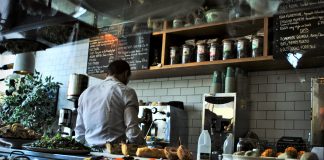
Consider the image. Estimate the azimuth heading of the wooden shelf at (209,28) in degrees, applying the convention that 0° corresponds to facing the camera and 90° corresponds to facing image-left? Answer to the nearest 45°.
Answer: approximately 45°

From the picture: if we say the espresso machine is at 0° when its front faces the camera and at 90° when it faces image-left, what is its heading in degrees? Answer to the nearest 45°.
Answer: approximately 45°

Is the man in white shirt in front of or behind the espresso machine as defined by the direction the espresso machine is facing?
in front

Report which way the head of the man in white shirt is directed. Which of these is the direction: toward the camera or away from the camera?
away from the camera

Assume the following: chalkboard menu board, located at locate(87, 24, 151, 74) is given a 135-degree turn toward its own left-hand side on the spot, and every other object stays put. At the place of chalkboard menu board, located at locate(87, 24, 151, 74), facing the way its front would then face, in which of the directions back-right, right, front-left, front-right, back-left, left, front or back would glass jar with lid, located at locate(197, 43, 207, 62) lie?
right

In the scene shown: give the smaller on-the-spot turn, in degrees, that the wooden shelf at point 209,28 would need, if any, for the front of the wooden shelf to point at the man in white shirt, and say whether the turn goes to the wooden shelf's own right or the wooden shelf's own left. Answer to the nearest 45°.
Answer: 0° — it already faces them

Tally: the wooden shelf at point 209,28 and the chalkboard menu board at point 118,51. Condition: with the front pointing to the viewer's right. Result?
0
